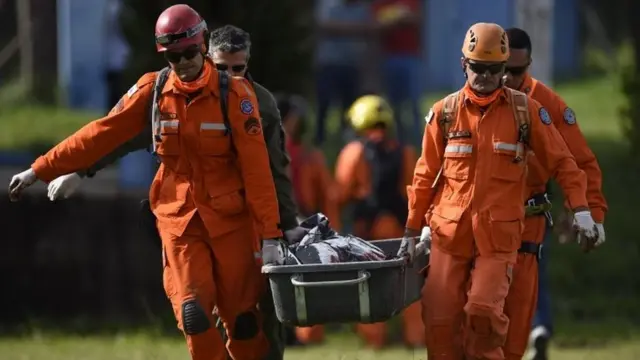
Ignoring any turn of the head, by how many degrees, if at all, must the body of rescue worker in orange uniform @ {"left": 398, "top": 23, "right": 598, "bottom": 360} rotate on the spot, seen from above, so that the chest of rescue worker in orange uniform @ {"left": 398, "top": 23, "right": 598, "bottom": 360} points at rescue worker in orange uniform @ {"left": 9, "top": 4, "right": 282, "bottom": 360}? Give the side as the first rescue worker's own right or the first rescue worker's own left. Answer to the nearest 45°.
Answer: approximately 90° to the first rescue worker's own right

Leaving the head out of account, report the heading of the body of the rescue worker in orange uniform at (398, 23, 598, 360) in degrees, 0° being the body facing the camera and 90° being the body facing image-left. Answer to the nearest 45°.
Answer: approximately 0°

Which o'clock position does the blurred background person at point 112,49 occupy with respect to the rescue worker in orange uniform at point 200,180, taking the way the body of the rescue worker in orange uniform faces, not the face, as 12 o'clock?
The blurred background person is roughly at 6 o'clock from the rescue worker in orange uniform.

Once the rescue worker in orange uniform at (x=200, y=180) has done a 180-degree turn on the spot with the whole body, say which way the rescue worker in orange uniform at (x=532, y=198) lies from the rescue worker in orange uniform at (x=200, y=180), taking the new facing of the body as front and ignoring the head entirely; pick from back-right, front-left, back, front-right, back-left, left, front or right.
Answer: right

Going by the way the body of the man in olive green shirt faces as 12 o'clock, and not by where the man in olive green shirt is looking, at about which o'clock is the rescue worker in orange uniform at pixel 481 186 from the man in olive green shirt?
The rescue worker in orange uniform is roughly at 10 o'clock from the man in olive green shirt.

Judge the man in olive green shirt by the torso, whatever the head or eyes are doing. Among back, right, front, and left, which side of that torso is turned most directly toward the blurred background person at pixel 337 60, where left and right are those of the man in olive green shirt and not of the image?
back
